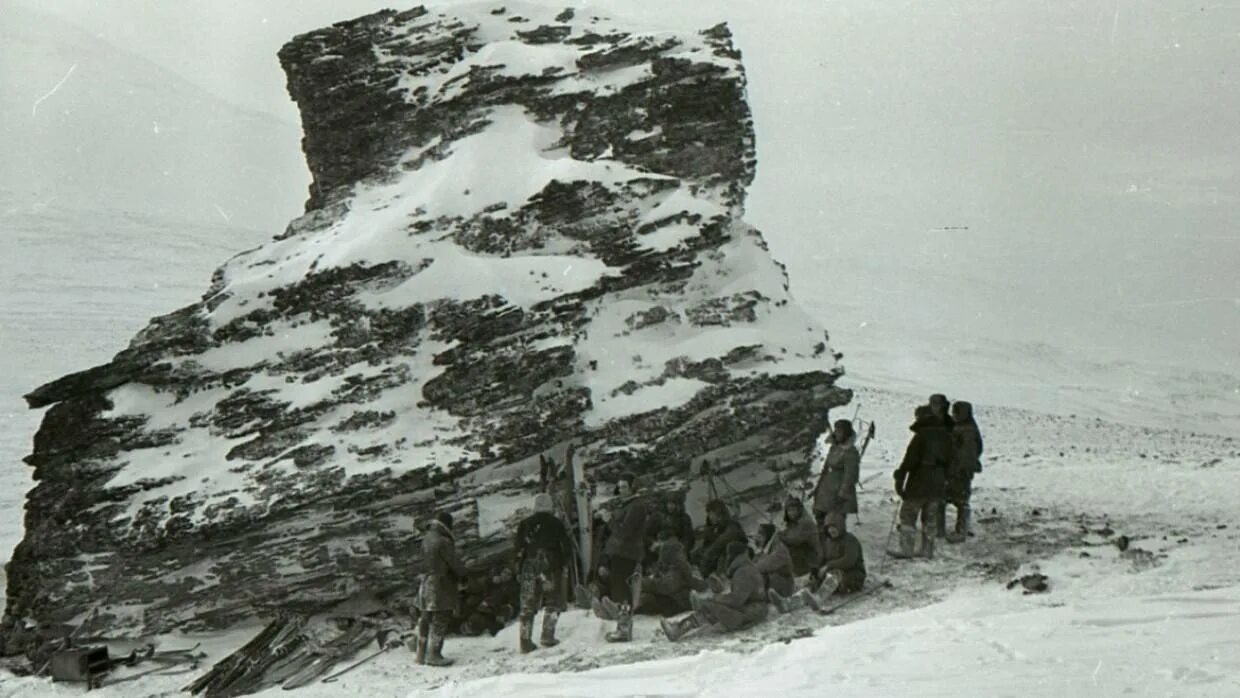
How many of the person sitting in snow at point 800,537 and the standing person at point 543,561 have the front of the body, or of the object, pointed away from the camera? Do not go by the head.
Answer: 1

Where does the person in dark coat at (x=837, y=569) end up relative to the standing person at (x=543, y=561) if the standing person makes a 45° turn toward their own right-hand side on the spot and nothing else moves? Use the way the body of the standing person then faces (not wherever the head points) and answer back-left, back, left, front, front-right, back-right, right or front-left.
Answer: front-right

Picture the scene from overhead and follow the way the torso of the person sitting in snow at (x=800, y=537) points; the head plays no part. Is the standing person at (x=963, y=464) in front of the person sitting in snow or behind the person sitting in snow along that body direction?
behind

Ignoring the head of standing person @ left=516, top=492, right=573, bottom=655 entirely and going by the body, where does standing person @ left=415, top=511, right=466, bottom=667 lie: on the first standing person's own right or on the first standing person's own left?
on the first standing person's own left

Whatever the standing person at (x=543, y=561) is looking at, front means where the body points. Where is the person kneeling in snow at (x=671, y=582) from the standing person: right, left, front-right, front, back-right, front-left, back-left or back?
right

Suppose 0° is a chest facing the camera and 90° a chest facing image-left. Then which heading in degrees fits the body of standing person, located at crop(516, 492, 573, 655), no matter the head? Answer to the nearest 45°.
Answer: approximately 180°

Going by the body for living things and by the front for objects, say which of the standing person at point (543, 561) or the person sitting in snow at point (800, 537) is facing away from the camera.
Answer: the standing person

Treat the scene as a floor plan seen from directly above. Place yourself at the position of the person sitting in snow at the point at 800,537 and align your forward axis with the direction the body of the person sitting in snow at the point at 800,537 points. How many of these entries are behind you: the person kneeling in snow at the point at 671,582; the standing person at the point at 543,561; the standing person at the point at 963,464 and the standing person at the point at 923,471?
2

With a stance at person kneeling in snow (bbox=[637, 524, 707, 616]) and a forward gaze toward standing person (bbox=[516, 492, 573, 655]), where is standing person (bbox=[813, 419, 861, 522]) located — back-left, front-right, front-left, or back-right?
back-right

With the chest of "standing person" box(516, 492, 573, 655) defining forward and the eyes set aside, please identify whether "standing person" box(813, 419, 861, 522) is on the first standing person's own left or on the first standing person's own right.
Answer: on the first standing person's own right

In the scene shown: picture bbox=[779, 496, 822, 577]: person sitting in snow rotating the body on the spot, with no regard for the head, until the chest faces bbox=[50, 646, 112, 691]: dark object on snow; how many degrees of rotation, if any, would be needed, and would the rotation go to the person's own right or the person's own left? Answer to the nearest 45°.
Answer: approximately 45° to the person's own right
